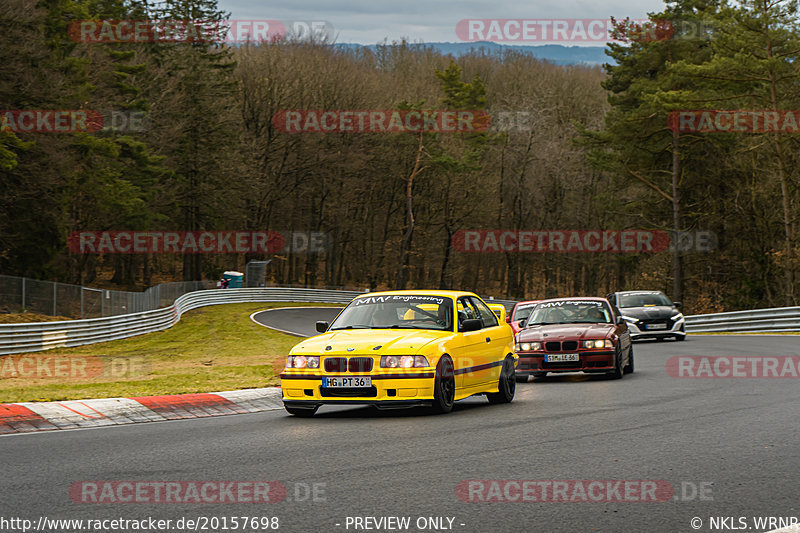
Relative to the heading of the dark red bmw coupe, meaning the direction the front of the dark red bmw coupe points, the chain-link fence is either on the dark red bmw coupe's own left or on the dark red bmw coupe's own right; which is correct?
on the dark red bmw coupe's own right

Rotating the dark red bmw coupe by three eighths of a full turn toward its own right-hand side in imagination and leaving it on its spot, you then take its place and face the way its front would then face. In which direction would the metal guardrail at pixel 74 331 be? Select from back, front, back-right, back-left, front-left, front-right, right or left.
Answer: front

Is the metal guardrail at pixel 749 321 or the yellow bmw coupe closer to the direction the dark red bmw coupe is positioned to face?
the yellow bmw coupe

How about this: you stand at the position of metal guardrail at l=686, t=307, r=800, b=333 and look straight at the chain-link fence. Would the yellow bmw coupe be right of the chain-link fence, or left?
left

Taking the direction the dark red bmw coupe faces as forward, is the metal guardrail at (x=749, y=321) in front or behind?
behind

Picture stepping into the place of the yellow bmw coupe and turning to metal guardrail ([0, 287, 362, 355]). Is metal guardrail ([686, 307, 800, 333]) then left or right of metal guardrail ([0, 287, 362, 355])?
right

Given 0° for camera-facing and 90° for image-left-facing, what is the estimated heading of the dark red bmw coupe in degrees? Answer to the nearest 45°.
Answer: approximately 0°

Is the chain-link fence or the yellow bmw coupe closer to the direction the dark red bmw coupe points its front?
the yellow bmw coupe
